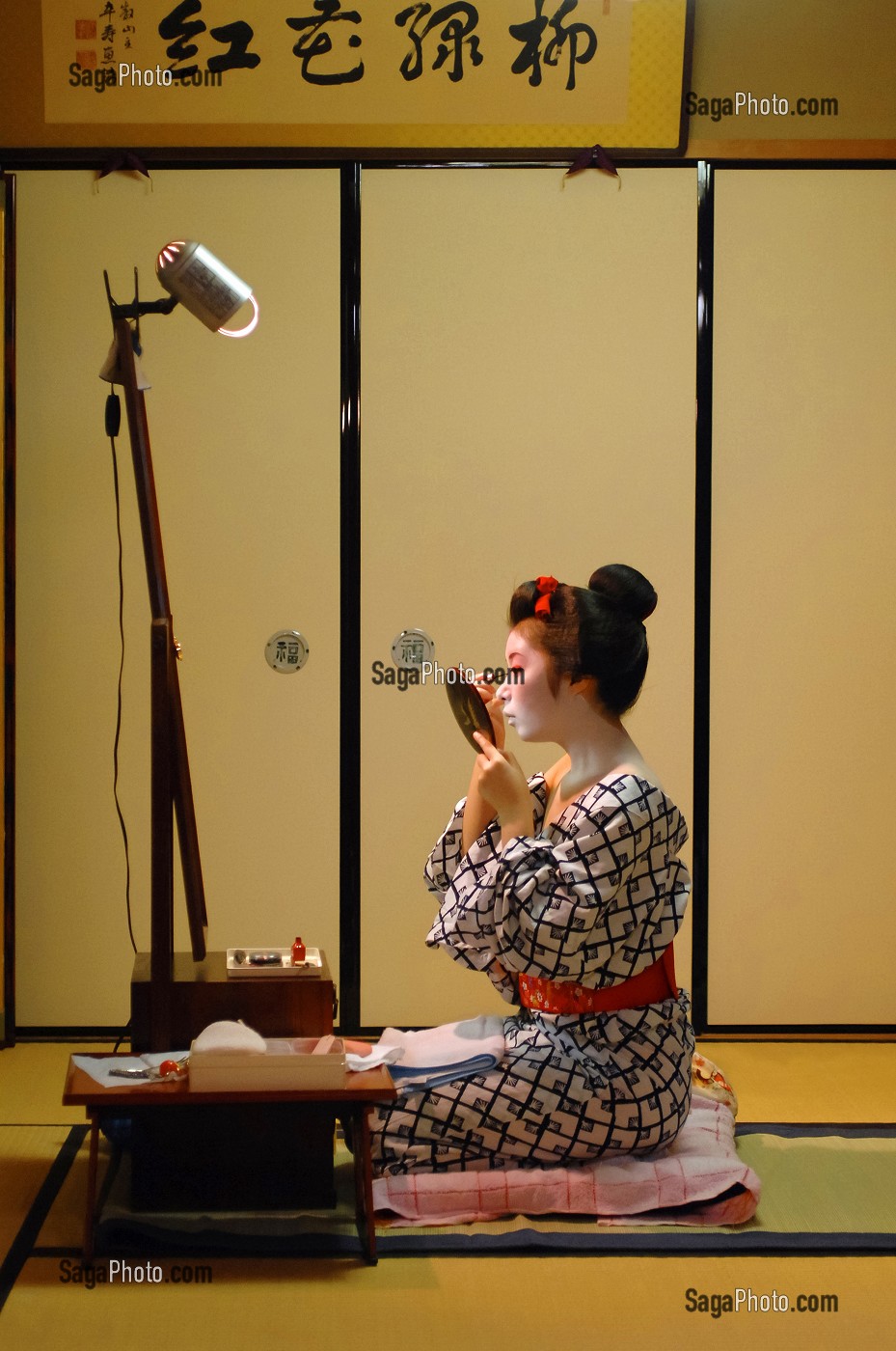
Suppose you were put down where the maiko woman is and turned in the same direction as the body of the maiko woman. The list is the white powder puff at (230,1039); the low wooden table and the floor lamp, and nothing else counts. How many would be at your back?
0

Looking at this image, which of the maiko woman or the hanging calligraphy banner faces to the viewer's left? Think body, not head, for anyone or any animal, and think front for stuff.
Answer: the maiko woman

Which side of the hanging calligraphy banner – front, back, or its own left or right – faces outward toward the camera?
front

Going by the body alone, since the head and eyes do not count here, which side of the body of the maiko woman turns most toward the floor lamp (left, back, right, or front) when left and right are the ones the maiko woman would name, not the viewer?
front

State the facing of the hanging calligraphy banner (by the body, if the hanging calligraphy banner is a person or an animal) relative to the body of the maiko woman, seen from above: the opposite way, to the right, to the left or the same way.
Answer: to the left

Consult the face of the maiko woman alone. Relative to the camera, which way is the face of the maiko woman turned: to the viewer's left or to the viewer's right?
to the viewer's left

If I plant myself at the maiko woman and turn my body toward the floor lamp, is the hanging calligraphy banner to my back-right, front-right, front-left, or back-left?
front-right

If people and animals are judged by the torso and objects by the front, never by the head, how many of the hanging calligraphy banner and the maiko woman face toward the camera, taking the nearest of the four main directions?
1

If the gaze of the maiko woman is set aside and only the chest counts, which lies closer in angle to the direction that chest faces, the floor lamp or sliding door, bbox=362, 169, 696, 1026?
the floor lamp

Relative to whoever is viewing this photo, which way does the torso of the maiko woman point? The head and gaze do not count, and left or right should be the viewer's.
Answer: facing to the left of the viewer
